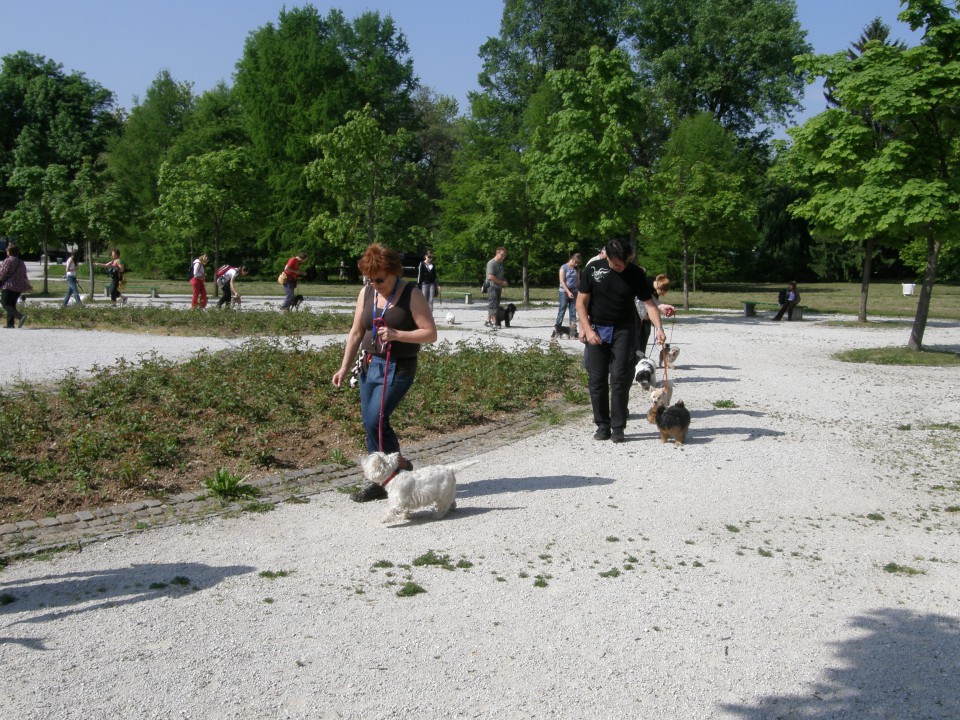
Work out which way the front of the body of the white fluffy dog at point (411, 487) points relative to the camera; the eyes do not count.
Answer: to the viewer's left

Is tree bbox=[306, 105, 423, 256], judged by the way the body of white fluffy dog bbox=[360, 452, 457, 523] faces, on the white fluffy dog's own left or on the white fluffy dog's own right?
on the white fluffy dog's own right
